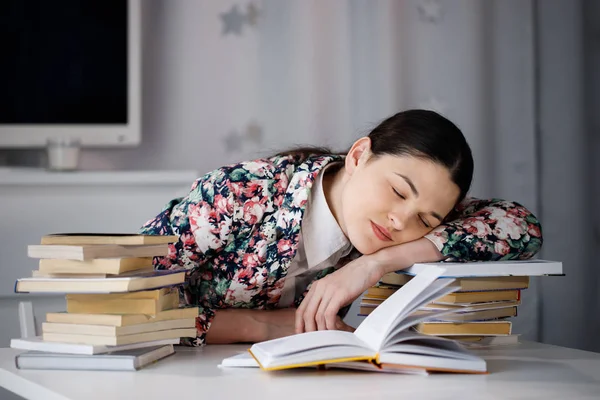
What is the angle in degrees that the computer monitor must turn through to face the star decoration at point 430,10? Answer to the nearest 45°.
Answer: approximately 90° to its left

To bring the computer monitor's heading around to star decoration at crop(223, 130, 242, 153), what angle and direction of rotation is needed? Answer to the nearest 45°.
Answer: approximately 90° to its left

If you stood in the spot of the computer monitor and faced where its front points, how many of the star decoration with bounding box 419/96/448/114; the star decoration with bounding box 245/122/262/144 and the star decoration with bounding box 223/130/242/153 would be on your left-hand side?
3

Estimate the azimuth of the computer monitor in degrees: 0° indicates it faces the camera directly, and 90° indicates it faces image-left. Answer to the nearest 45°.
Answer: approximately 0°

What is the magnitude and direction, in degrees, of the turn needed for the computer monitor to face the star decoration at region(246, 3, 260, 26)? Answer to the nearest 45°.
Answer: approximately 90° to its left

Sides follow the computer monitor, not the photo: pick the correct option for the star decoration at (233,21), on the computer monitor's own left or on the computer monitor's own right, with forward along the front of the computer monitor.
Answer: on the computer monitor's own left

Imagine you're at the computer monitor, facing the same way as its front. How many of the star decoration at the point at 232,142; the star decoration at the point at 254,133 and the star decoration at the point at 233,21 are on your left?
3

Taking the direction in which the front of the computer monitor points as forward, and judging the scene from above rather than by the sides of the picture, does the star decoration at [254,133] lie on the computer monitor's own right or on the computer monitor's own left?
on the computer monitor's own left
